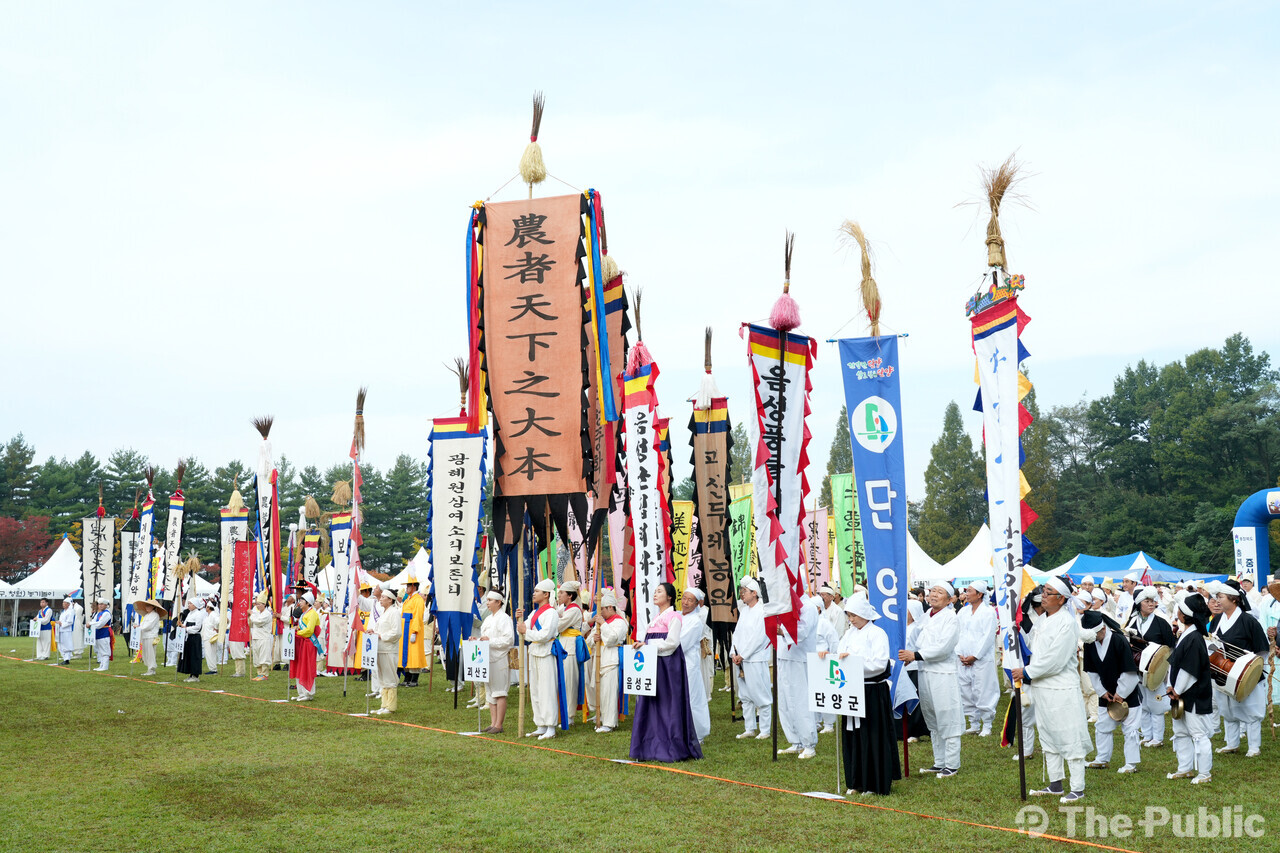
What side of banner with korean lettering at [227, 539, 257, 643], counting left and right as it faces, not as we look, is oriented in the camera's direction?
front

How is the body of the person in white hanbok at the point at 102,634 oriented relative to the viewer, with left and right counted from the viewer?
facing the viewer and to the left of the viewer

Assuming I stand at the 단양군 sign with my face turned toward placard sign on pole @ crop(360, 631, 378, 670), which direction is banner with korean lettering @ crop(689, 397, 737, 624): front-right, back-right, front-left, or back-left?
front-right

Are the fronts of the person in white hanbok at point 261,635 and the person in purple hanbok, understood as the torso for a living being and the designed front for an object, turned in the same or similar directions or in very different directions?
same or similar directions

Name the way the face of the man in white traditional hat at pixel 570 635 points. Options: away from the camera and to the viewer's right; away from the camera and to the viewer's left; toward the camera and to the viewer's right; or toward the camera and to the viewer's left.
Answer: toward the camera and to the viewer's left

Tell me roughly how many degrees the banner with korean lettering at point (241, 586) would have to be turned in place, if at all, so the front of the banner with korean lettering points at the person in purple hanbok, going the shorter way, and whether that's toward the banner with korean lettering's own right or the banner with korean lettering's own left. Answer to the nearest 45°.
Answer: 0° — it already faces them

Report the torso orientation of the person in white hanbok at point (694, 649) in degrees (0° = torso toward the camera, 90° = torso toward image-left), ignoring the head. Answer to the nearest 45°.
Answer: approximately 45°

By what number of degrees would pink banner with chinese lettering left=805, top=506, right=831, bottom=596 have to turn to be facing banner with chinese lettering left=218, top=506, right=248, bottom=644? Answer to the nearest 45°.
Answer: approximately 90° to its right

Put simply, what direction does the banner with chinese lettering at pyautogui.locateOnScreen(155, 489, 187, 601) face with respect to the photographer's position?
facing the viewer

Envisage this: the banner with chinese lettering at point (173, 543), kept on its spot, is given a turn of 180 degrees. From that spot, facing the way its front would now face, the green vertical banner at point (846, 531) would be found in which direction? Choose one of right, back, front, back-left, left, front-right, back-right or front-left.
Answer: back-right

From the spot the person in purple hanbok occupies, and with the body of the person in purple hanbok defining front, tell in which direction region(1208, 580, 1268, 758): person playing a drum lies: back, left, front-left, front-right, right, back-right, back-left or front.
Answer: back-left

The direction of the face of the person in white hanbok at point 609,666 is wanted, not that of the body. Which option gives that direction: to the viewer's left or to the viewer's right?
to the viewer's left

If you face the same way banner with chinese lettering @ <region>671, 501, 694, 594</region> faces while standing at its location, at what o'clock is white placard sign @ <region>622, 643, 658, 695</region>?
The white placard sign is roughly at 12 o'clock from the banner with chinese lettering.

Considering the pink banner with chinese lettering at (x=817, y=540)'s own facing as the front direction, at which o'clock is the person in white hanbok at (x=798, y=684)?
The person in white hanbok is roughly at 12 o'clock from the pink banner with chinese lettering.
